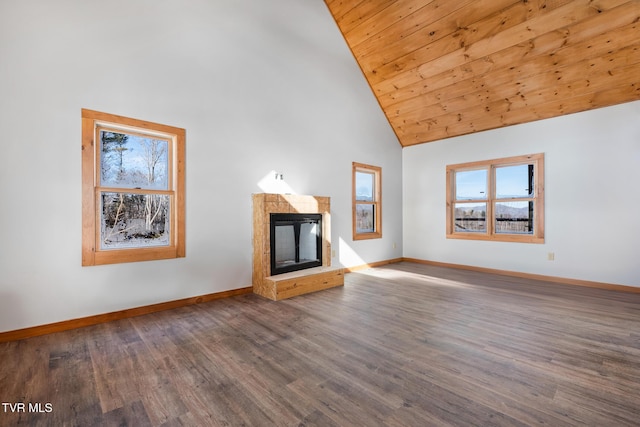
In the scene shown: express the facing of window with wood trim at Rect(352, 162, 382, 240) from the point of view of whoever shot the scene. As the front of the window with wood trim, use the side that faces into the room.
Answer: facing the viewer and to the right of the viewer

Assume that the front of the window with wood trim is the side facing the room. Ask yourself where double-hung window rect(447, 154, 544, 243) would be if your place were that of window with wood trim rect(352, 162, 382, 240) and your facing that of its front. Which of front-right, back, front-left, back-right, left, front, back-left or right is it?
front-left

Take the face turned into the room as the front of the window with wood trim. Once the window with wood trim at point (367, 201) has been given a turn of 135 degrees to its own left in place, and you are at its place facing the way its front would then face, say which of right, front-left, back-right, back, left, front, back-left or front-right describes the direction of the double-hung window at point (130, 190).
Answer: back-left
